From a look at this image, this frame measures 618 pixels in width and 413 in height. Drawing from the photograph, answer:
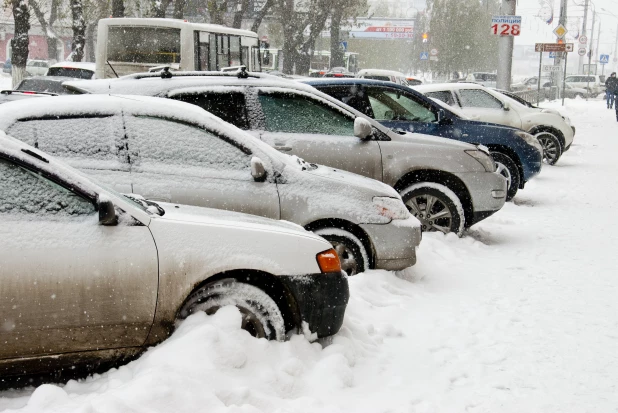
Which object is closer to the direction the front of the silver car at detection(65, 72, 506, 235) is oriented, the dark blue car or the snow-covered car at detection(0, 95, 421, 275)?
the dark blue car

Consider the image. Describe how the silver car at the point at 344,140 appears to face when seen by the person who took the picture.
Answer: facing to the right of the viewer

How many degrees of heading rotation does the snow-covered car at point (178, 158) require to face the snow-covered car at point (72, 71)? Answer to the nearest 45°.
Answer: approximately 90° to its left

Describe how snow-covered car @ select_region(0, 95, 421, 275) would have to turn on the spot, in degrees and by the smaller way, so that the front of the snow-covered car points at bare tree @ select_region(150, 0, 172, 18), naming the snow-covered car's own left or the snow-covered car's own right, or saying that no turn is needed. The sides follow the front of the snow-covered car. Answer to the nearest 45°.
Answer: approximately 90° to the snow-covered car's own left

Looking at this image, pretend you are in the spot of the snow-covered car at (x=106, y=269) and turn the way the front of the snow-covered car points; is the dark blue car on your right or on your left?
on your left

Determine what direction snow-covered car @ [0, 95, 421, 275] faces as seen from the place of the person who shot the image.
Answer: facing to the right of the viewer

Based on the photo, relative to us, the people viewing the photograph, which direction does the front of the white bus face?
facing away from the viewer and to the right of the viewer

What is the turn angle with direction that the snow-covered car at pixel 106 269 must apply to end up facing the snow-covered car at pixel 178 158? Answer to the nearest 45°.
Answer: approximately 90° to its left

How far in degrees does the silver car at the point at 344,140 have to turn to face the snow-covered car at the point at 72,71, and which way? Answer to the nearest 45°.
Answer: approximately 135° to its left

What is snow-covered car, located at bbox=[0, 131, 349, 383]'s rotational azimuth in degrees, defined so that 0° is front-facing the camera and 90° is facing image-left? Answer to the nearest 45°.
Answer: approximately 270°

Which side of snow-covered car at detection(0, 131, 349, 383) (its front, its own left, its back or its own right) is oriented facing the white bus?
left

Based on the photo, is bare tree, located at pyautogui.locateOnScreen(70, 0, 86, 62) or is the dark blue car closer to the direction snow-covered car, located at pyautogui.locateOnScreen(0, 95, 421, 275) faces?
the dark blue car

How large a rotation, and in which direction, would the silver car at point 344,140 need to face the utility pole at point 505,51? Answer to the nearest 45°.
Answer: approximately 90° to its left
